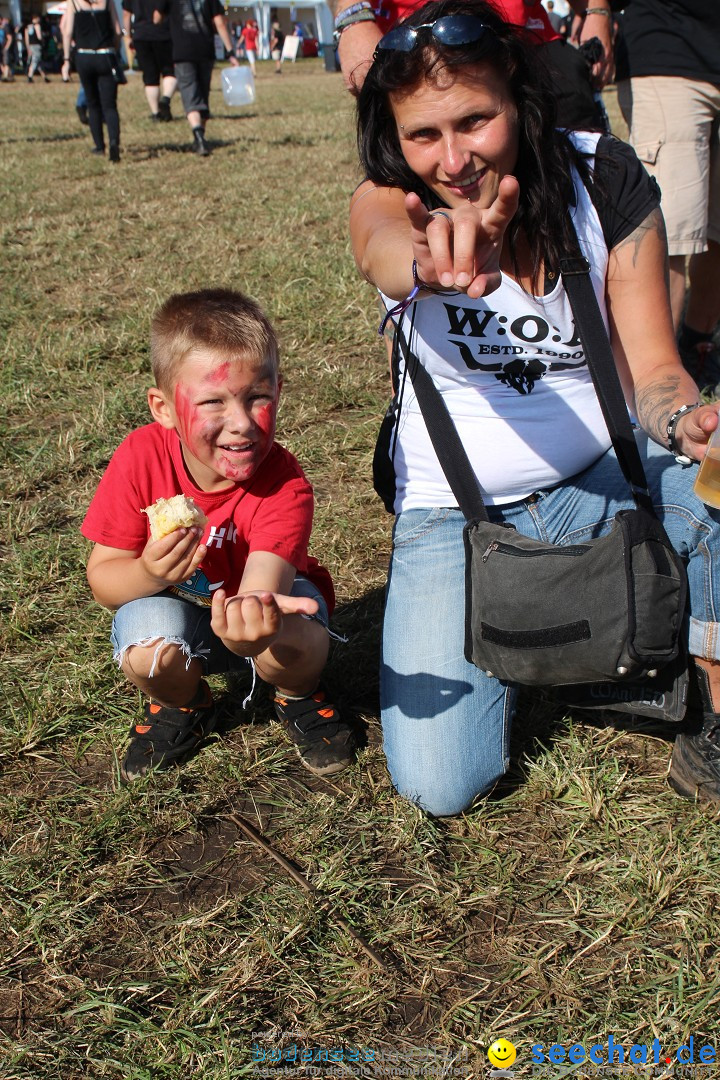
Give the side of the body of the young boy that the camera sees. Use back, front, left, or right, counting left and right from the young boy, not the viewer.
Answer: front

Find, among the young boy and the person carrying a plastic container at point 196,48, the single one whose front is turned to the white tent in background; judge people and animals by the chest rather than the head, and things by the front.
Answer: the person carrying a plastic container

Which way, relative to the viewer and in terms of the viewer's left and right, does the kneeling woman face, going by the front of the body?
facing the viewer

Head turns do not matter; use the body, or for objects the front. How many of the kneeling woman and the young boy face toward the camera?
2

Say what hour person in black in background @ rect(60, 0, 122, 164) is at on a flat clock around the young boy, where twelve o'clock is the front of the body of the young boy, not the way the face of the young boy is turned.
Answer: The person in black in background is roughly at 6 o'clock from the young boy.

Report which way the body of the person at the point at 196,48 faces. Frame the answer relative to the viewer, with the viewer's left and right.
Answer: facing away from the viewer

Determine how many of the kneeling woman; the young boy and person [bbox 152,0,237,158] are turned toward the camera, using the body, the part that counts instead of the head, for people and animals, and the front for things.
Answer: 2

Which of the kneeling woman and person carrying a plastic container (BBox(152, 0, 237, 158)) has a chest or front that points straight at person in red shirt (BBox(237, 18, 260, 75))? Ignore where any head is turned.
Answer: person carrying a plastic container (BBox(152, 0, 237, 158))

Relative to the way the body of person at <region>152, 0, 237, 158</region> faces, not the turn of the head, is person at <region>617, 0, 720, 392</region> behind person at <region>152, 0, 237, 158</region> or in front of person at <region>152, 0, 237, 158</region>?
behind

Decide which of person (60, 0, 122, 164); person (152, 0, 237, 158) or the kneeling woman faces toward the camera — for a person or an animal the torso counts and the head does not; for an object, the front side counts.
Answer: the kneeling woman

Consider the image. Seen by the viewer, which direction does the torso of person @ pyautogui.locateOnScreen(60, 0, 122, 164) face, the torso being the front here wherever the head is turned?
away from the camera

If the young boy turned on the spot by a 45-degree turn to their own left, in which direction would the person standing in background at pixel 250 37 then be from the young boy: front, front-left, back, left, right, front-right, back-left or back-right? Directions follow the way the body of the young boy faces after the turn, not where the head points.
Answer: back-left

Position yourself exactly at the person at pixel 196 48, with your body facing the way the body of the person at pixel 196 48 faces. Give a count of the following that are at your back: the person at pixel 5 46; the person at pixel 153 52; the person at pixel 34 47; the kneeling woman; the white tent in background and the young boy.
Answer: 2

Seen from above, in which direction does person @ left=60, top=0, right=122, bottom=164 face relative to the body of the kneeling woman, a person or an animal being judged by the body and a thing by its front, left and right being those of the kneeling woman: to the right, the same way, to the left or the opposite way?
the opposite way
